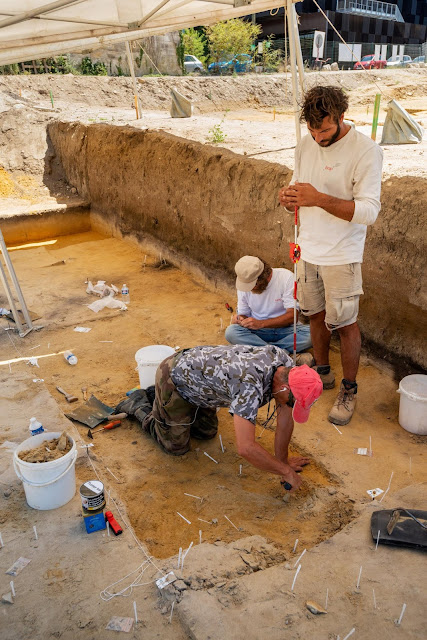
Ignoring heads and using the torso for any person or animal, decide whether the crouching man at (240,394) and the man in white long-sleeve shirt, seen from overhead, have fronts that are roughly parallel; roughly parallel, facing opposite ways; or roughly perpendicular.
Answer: roughly perpendicular

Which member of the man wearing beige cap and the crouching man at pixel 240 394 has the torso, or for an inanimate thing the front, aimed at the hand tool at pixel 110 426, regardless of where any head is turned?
the man wearing beige cap

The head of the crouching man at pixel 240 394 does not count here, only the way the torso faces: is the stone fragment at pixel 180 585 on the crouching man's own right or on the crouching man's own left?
on the crouching man's own right

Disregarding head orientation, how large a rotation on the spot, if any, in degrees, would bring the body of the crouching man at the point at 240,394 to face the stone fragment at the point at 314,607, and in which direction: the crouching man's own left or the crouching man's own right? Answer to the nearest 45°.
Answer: approximately 45° to the crouching man's own right

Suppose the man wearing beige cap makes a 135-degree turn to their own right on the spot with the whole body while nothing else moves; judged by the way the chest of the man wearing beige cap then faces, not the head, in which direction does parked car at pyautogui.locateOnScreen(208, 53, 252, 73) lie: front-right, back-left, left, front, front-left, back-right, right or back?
front

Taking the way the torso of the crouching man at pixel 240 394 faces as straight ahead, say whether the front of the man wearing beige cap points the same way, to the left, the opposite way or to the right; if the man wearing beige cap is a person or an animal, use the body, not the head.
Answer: to the right

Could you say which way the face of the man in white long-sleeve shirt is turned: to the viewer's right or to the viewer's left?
to the viewer's left

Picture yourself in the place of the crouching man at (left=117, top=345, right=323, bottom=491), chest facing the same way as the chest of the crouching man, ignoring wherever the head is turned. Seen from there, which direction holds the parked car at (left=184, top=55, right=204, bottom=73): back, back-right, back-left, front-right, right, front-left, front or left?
back-left

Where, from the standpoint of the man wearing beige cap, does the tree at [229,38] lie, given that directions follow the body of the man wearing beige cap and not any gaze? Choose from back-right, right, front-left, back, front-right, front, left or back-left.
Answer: back-right

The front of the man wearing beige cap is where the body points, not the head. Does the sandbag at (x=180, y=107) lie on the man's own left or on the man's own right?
on the man's own right

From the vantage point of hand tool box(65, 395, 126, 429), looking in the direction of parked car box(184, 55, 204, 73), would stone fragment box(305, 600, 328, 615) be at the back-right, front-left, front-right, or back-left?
back-right

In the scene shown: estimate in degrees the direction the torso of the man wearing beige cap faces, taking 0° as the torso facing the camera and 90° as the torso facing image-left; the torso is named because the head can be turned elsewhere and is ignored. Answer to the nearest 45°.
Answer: approximately 45°
